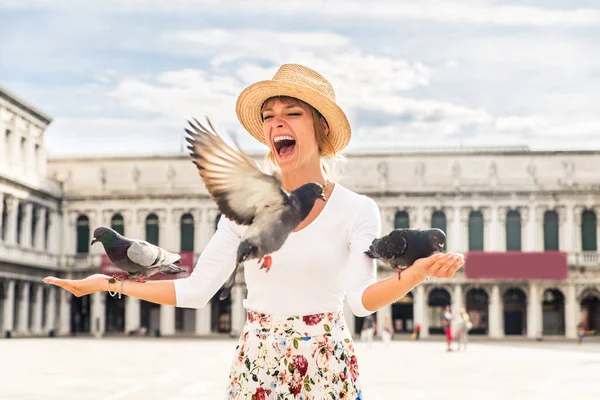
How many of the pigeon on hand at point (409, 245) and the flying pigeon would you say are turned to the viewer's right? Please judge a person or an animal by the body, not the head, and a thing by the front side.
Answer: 2

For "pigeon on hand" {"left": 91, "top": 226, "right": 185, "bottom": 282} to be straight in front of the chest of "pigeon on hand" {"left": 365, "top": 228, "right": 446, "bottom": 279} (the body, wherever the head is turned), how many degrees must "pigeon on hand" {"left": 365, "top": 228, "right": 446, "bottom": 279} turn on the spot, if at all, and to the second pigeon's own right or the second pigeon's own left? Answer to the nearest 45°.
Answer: approximately 180°

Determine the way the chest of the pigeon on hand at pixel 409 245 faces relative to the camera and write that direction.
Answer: to the viewer's right

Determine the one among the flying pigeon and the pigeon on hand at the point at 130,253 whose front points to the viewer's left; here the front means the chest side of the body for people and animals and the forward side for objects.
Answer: the pigeon on hand

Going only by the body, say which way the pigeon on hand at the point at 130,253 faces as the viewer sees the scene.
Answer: to the viewer's left

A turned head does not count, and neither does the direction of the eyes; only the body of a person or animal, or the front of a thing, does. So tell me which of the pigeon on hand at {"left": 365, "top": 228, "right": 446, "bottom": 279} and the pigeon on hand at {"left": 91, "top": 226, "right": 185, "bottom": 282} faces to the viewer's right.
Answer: the pigeon on hand at {"left": 365, "top": 228, "right": 446, "bottom": 279}

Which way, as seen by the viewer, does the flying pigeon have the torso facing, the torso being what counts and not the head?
to the viewer's right

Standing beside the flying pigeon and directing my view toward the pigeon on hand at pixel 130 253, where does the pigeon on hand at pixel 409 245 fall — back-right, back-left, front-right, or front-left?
back-right

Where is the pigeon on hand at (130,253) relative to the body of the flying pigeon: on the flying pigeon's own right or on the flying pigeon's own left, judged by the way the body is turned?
on the flying pigeon's own left

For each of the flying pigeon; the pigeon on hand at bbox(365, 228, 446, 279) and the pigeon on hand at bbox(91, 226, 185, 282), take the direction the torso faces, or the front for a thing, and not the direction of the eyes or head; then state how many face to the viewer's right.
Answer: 2

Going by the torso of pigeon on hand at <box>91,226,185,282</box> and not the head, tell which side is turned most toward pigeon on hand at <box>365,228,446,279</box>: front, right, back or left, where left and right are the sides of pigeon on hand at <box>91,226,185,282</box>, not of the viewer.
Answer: back

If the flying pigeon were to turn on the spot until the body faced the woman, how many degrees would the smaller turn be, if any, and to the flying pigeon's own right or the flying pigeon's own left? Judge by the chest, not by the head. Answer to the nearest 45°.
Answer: approximately 90° to the flying pigeon's own left
